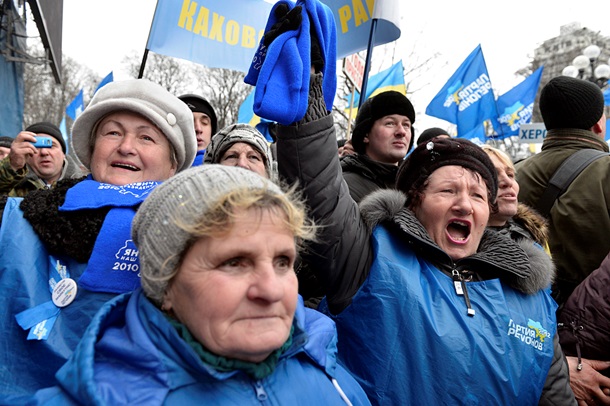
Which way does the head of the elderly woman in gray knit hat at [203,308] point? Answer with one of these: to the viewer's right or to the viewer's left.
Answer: to the viewer's right

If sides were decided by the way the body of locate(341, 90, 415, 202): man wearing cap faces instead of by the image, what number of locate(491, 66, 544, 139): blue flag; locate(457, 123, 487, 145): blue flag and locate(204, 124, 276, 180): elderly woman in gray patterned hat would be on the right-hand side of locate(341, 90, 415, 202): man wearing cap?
1

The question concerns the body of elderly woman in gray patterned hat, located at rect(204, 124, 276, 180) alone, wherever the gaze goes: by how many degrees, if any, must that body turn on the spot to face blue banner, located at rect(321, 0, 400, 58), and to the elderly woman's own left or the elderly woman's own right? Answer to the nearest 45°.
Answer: approximately 135° to the elderly woman's own left

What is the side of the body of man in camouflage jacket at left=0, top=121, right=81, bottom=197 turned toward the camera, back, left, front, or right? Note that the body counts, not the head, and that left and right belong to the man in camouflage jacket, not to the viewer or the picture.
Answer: front

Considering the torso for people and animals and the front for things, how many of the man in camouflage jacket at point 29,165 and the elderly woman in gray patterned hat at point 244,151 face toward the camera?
2

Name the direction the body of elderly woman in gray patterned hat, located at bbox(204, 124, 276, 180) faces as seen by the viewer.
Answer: toward the camera

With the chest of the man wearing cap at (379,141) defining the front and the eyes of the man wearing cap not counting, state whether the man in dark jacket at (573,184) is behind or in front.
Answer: in front

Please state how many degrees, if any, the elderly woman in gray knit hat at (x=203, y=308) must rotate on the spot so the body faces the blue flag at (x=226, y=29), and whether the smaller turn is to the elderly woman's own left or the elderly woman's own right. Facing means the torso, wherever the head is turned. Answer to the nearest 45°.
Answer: approximately 135° to the elderly woman's own left

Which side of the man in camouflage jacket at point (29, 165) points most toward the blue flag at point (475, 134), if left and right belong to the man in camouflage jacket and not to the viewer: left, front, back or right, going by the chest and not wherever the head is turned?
left

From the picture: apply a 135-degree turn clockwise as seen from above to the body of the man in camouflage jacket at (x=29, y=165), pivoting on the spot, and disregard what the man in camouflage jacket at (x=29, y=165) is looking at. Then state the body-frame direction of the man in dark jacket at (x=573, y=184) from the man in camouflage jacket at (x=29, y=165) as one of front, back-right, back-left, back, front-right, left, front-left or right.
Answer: back
